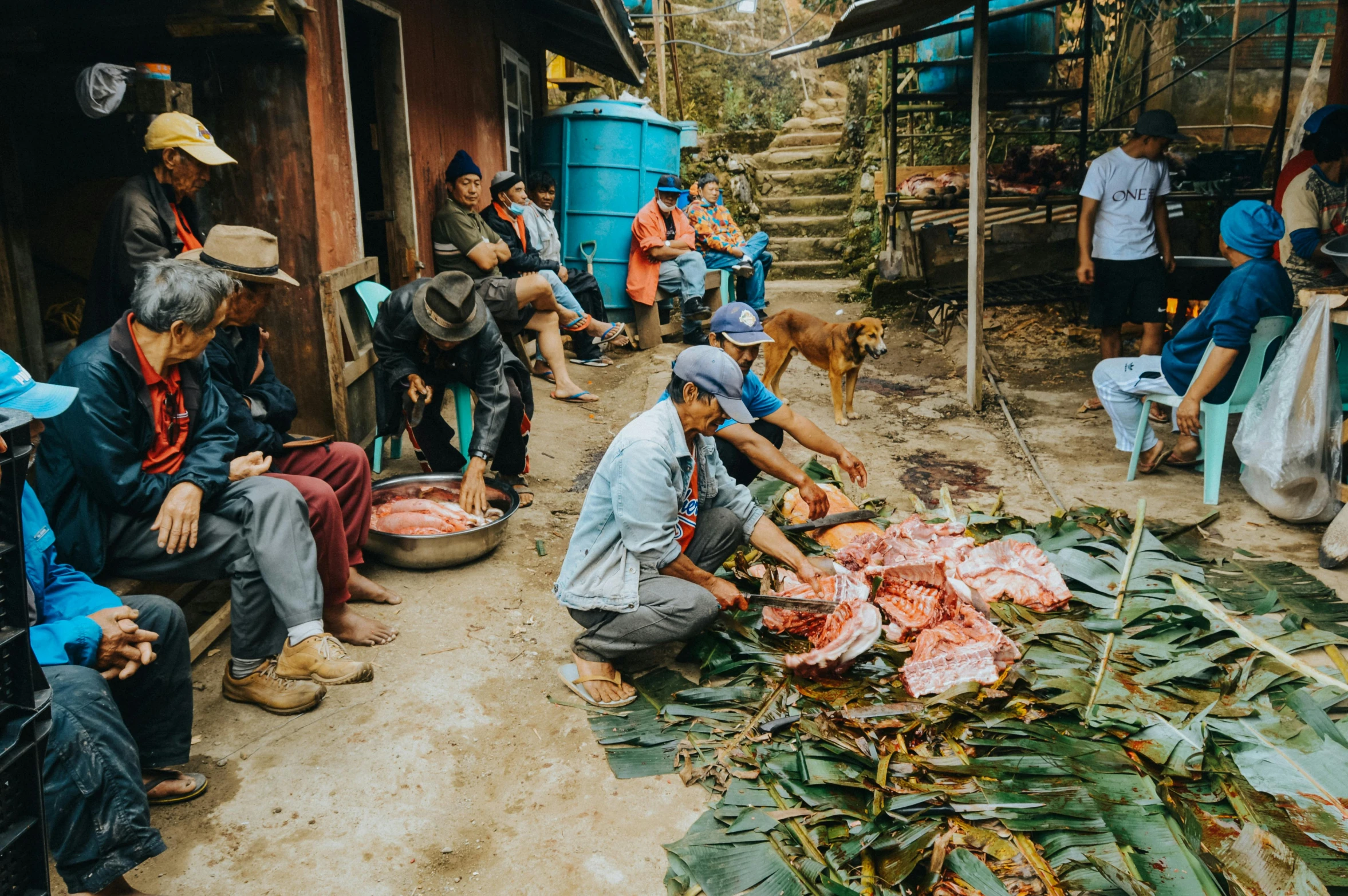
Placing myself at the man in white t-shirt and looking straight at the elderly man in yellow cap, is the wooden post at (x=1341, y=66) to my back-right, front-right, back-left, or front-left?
back-left

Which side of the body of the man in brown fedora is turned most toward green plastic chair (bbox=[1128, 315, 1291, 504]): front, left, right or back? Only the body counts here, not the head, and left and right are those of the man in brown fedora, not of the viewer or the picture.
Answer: left

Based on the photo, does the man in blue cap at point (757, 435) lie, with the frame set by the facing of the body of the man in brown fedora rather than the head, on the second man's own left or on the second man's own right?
on the second man's own left

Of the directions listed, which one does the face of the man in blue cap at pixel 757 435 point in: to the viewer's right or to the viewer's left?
to the viewer's right

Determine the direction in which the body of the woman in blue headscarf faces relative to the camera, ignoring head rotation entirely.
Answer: to the viewer's left

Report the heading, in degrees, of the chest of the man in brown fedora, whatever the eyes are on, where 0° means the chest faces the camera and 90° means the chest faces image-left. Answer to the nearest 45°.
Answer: approximately 0°

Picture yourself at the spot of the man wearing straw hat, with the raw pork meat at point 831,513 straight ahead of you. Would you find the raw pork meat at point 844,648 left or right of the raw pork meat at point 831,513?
right

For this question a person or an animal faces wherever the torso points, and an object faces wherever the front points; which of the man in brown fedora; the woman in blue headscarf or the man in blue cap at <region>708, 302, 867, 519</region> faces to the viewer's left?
the woman in blue headscarf

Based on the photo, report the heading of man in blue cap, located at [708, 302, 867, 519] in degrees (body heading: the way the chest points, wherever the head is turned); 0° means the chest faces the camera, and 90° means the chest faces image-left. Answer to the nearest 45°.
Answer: approximately 315°

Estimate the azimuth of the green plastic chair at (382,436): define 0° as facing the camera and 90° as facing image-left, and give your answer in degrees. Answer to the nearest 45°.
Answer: approximately 270°
